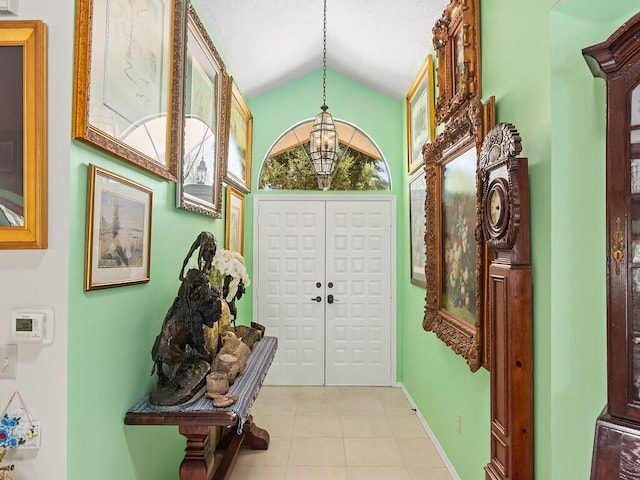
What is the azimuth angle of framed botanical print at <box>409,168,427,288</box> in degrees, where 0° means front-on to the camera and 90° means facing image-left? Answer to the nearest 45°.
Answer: approximately 90°

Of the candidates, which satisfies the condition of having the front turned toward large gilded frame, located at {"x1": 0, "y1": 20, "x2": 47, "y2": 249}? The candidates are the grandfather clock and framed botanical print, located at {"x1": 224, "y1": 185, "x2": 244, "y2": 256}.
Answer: the grandfather clock

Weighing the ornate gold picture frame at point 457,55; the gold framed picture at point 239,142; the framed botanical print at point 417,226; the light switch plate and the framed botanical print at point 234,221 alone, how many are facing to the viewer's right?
2

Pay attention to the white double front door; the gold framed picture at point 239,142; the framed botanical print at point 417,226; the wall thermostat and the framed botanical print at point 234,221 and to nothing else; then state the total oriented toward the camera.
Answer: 2

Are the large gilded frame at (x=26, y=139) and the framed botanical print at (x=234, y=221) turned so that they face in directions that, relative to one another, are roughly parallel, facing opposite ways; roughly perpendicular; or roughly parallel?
roughly perpendicular

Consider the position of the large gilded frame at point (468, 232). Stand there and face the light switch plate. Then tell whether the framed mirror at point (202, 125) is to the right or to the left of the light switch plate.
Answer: right

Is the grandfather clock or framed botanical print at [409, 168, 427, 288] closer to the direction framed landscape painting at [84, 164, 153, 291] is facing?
the grandfather clock

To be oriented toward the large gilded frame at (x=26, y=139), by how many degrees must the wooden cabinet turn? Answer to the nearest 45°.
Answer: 0° — it already faces it

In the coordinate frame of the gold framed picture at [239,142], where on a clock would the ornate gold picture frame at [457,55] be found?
The ornate gold picture frame is roughly at 2 o'clock from the gold framed picture.

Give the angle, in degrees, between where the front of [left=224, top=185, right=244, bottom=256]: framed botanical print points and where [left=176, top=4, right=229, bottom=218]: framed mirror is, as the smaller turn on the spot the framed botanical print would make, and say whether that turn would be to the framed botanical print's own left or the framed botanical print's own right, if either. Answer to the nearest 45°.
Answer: approximately 90° to the framed botanical print's own right

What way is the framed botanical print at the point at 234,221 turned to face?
to the viewer's right
